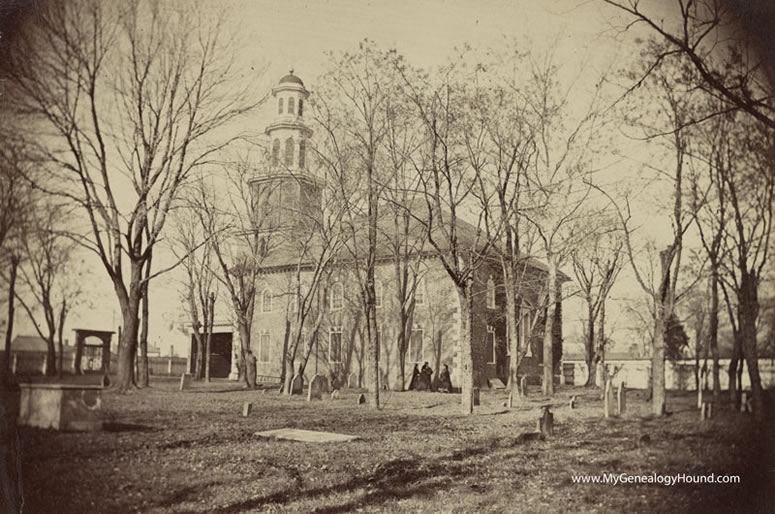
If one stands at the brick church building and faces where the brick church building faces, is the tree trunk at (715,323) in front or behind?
behind

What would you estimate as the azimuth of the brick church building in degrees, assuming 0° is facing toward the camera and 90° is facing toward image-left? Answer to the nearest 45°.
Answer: approximately 135°

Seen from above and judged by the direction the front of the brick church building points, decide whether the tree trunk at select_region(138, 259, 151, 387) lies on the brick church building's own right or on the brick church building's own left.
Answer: on the brick church building's own left
